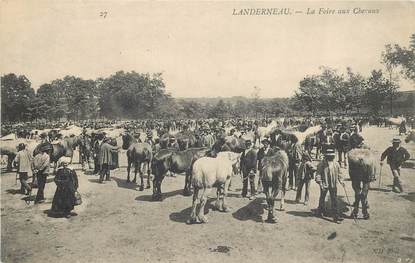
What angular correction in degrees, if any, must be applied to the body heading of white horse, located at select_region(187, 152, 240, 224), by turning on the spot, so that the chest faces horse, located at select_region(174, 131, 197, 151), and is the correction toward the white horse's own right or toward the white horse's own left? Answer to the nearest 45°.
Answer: approximately 45° to the white horse's own left

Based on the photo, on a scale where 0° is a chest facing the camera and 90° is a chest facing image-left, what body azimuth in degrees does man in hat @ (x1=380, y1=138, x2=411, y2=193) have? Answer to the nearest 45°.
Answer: approximately 0°

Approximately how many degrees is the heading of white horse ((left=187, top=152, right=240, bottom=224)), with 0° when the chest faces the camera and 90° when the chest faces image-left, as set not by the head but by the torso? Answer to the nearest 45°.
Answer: approximately 225°

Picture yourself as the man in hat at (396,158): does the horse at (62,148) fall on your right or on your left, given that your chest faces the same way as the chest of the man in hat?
on your right

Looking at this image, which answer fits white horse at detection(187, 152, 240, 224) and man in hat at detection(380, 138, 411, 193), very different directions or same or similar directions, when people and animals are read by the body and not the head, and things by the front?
very different directions

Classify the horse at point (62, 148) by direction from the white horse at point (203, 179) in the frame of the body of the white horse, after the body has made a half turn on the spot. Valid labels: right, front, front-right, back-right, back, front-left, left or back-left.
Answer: right

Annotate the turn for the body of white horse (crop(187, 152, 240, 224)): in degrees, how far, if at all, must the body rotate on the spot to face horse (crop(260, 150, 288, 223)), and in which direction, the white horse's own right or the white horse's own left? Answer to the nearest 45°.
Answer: approximately 45° to the white horse's own right

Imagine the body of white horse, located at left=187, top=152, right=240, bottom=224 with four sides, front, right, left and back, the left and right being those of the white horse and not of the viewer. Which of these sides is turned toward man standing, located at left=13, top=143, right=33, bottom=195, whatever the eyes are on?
left

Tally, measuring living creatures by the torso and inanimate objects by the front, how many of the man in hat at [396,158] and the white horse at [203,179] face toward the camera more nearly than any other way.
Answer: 1

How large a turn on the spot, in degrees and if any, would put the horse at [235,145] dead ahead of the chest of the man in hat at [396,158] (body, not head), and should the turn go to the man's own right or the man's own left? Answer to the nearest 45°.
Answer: approximately 90° to the man's own right

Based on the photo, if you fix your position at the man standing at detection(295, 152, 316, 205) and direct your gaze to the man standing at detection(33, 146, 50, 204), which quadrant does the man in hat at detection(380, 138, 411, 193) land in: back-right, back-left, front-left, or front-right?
back-right

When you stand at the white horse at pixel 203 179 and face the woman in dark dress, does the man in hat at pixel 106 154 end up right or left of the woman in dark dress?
right

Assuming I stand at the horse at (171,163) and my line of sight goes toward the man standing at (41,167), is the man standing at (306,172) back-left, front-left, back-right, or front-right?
back-left

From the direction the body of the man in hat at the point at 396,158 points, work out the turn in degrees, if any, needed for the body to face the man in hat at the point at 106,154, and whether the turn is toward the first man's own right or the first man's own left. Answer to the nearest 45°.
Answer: approximately 90° to the first man's own right

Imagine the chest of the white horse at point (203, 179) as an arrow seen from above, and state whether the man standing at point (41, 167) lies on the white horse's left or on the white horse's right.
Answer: on the white horse's left
